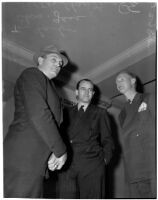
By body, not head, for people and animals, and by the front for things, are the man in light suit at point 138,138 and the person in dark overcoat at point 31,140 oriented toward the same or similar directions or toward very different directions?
very different directions

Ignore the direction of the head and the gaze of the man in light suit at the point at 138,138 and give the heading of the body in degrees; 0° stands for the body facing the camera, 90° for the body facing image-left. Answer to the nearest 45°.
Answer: approximately 45°

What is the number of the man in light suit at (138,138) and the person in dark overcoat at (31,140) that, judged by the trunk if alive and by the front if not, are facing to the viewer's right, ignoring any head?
1

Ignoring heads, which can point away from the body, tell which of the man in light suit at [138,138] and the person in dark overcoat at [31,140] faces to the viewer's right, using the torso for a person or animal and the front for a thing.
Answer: the person in dark overcoat

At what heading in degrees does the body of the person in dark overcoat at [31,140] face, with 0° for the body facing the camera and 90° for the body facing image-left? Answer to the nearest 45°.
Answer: approximately 270°
